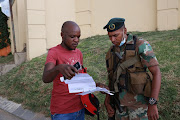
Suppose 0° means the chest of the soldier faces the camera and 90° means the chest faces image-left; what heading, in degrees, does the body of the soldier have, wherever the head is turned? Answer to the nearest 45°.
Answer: approximately 45°

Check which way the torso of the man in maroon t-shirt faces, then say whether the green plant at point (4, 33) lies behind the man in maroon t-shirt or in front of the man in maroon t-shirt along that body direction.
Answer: behind

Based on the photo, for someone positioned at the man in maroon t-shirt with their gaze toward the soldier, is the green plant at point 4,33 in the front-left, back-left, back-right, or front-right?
back-left

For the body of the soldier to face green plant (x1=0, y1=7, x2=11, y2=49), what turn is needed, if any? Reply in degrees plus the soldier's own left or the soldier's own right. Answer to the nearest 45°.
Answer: approximately 90° to the soldier's own right

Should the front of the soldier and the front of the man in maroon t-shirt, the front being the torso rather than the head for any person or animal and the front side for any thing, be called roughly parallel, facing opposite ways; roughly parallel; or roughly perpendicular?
roughly perpendicular

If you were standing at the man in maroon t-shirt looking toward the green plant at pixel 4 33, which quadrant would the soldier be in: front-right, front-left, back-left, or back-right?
back-right
